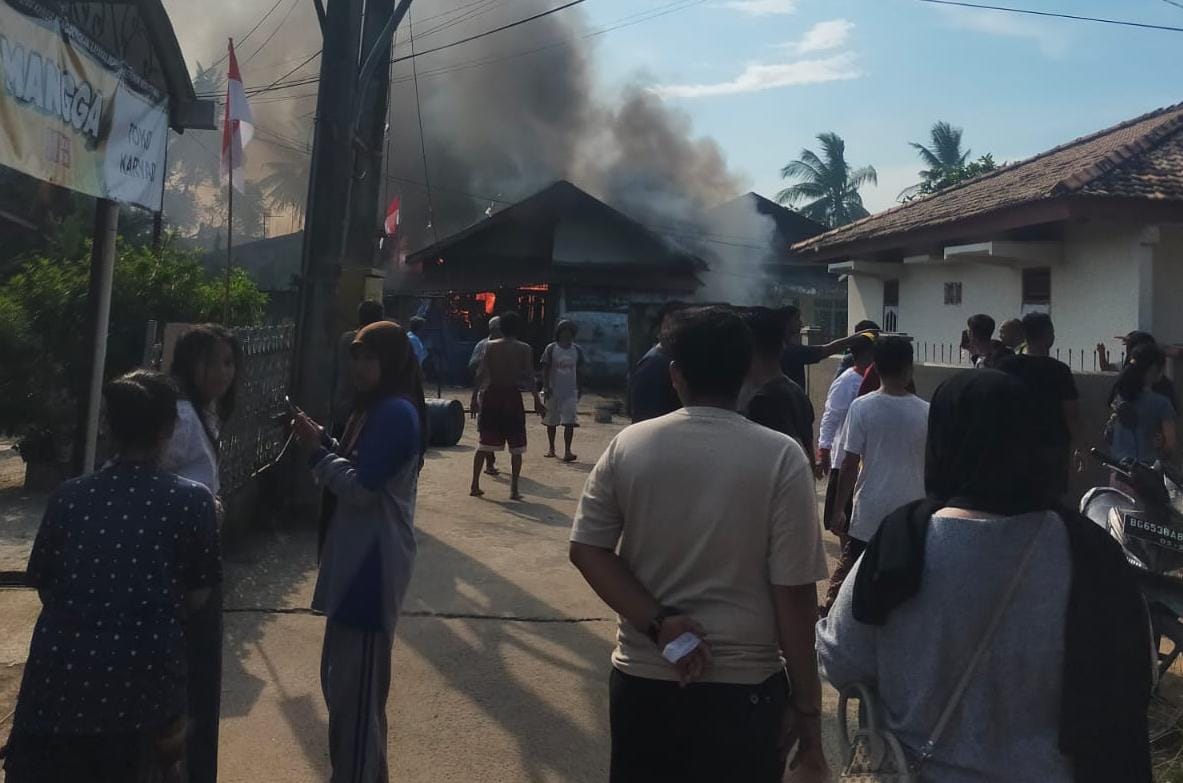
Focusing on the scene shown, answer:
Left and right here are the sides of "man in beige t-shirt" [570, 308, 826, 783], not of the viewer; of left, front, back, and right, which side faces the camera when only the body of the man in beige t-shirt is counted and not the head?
back

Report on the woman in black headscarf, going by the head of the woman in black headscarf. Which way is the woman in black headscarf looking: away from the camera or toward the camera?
away from the camera

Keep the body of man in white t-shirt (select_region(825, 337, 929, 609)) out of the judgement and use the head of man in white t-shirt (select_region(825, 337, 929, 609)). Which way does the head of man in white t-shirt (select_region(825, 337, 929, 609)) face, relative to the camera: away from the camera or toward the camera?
away from the camera

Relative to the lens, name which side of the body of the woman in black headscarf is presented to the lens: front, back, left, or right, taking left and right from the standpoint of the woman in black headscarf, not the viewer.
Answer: back

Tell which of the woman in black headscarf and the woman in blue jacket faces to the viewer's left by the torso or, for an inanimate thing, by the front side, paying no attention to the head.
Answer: the woman in blue jacket

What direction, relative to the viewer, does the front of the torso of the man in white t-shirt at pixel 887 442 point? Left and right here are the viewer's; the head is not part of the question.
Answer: facing away from the viewer

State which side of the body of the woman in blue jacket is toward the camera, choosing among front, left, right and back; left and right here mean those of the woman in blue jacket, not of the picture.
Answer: left

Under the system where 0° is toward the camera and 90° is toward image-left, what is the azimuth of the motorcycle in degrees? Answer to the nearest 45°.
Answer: approximately 45°

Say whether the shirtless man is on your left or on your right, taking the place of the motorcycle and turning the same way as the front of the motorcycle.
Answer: on your right

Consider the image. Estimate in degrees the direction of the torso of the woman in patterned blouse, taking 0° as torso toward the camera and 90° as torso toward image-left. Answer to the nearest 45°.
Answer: approximately 180°
